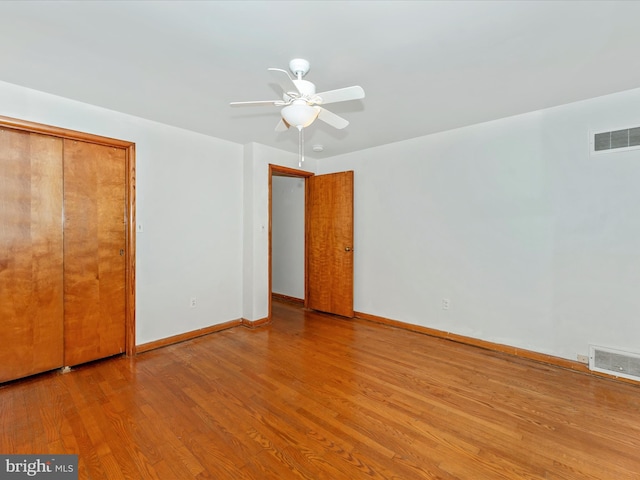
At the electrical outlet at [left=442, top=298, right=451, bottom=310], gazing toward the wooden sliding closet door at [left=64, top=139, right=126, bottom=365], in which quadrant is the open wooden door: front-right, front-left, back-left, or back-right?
front-right

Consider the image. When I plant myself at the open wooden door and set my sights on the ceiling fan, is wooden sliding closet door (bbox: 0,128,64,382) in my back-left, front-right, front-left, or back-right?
front-right

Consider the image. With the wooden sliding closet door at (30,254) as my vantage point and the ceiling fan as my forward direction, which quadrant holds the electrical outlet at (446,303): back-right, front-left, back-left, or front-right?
front-left

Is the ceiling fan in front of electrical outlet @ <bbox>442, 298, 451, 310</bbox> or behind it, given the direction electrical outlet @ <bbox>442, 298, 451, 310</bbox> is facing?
in front

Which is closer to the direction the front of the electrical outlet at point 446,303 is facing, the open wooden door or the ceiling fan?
the ceiling fan

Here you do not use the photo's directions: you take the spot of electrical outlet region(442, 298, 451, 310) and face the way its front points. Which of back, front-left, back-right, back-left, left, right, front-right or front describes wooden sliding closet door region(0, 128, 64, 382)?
front-right

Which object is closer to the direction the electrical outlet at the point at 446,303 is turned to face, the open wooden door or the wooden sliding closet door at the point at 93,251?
the wooden sliding closet door

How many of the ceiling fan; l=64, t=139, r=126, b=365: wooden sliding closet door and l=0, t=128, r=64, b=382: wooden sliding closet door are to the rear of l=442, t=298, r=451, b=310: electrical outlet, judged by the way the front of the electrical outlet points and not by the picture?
0

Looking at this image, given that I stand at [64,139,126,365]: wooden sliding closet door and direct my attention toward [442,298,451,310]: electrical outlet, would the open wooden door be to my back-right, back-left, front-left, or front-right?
front-left

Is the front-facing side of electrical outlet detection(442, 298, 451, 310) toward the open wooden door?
no

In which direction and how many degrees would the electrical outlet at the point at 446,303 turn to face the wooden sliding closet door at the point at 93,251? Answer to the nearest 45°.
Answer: approximately 45° to its right

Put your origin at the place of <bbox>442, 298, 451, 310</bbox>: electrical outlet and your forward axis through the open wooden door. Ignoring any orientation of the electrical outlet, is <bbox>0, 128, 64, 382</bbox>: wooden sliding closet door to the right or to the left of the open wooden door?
left
